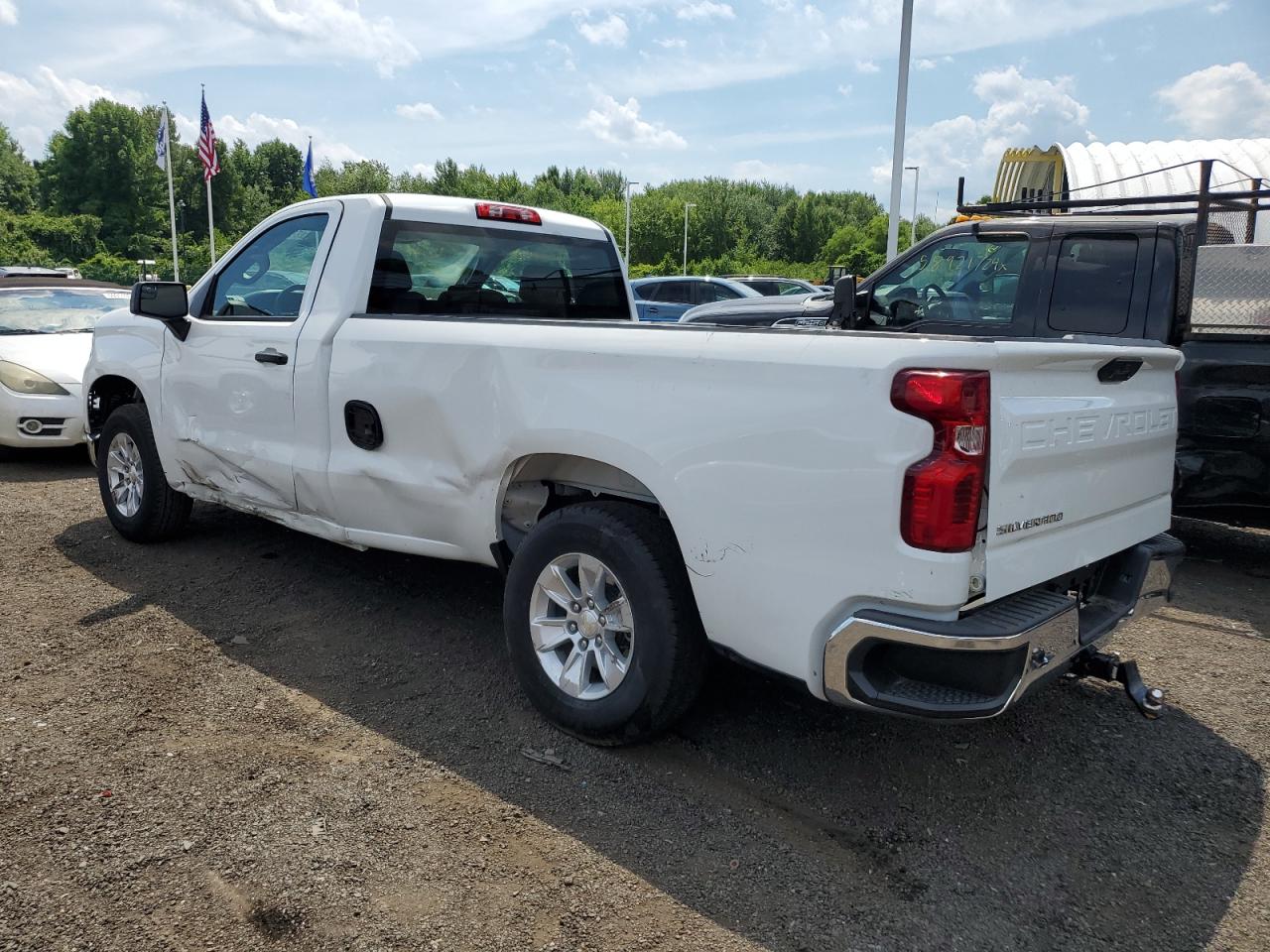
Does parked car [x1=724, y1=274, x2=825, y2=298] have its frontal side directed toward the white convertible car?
no

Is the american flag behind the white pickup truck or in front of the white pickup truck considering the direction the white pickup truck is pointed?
in front

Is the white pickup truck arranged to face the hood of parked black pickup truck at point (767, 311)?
no

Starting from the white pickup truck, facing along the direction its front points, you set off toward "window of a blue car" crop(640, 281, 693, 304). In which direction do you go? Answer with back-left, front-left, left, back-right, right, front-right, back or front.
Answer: front-right

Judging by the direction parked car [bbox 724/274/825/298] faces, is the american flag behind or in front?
behind

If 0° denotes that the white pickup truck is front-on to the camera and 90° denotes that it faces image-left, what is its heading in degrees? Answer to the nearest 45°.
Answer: approximately 135°

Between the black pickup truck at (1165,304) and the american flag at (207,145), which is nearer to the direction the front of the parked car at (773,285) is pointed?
the black pickup truck

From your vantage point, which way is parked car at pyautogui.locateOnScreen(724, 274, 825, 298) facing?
to the viewer's right

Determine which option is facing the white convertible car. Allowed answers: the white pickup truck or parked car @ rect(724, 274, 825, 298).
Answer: the white pickup truck

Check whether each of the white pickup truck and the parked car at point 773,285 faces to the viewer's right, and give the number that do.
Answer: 1

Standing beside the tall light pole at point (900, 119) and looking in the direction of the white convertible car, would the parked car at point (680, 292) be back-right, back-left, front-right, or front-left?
front-right

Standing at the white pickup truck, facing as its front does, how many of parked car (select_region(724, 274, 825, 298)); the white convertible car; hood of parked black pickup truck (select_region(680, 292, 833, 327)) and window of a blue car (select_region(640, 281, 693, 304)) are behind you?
0

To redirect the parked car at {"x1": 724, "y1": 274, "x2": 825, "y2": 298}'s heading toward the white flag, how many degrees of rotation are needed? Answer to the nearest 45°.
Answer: approximately 135° to its left

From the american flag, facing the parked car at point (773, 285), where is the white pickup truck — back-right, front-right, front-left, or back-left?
front-right
